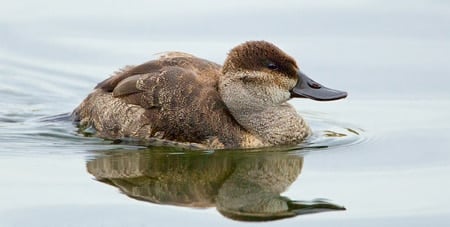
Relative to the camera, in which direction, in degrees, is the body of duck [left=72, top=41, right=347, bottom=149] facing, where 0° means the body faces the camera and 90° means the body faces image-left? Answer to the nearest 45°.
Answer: approximately 270°
